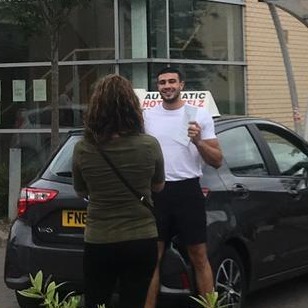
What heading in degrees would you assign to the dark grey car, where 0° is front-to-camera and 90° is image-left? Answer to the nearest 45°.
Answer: approximately 225°

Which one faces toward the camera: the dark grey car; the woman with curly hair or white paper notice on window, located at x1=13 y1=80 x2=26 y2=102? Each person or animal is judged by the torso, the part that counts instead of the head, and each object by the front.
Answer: the white paper notice on window

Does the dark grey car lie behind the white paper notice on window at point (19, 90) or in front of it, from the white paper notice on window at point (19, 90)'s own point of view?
in front

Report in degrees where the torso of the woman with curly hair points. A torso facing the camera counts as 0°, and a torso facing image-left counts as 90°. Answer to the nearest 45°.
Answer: approximately 180°

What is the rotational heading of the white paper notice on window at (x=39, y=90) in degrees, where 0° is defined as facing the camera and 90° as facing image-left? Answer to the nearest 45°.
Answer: approximately 0°

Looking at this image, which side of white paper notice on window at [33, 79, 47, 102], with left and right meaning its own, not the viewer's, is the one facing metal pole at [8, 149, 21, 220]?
front

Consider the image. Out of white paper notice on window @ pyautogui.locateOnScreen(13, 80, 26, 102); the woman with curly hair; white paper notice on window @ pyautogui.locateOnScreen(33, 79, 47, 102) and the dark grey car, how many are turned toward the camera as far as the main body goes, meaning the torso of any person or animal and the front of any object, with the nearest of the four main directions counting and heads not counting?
2

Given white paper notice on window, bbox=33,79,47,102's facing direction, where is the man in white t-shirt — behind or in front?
in front

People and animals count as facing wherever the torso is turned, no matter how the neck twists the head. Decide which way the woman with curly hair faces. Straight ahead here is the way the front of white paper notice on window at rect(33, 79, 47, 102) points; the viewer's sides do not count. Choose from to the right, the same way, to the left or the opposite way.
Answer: the opposite way
